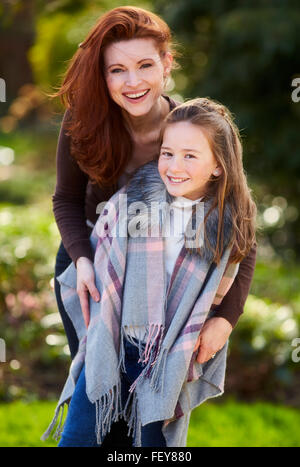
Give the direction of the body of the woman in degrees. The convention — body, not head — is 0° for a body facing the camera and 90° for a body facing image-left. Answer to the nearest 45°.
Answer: approximately 0°
